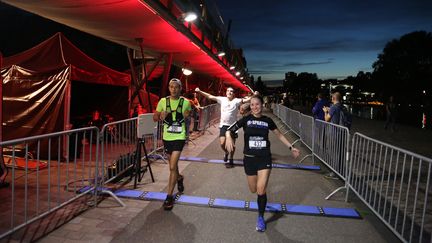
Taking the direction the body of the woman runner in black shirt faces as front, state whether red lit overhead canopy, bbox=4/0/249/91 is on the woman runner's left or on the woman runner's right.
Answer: on the woman runner's right

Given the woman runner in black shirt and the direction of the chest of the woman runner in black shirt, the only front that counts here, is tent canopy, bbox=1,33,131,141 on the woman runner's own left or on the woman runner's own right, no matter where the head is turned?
on the woman runner's own right

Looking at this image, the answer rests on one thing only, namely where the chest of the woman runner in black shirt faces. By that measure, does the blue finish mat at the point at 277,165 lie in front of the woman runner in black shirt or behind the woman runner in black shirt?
behind

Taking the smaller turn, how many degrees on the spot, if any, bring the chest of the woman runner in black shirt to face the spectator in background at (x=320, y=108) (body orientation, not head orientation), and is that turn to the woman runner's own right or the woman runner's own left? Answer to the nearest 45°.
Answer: approximately 180°

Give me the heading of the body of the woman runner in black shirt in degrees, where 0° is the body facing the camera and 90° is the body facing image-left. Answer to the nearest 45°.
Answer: approximately 0°

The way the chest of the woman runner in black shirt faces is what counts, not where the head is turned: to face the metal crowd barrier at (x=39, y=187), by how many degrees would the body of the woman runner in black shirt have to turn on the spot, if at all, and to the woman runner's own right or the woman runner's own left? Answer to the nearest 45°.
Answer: approximately 90° to the woman runner's own right
